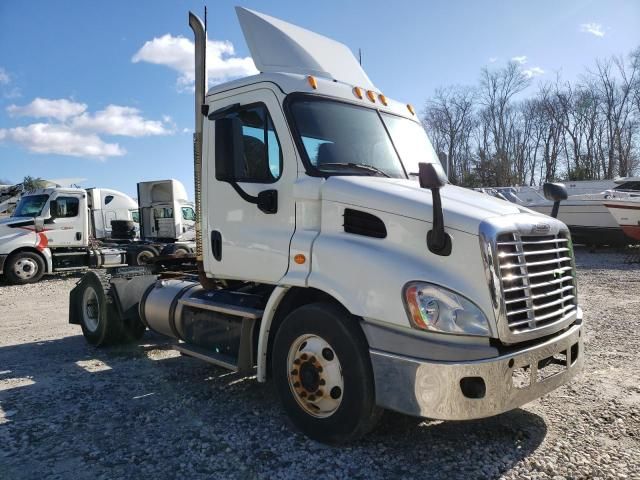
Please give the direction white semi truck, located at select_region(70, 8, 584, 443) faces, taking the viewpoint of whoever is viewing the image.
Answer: facing the viewer and to the right of the viewer

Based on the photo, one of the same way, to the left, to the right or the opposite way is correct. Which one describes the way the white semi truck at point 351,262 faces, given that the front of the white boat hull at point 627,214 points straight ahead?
the opposite way

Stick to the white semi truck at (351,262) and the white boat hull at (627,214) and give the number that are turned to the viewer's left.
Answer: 1

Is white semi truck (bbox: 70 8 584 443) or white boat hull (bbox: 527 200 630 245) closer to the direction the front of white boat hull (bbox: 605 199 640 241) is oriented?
the white boat hull

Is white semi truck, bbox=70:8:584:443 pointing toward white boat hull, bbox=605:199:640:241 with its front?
no

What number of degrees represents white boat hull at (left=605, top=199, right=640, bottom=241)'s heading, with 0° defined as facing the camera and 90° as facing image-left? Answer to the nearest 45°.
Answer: approximately 90°

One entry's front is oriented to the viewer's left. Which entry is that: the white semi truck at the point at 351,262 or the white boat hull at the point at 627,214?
the white boat hull
